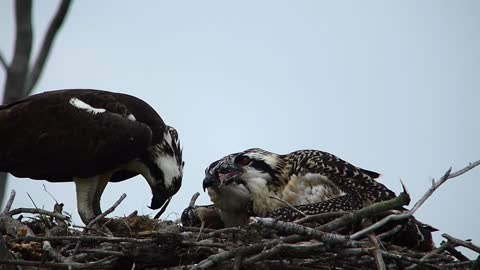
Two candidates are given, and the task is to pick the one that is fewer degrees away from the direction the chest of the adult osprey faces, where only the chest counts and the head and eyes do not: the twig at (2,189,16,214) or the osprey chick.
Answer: the osprey chick

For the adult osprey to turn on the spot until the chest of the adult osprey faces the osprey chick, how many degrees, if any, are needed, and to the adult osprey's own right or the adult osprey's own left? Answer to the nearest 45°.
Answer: approximately 45° to the adult osprey's own right

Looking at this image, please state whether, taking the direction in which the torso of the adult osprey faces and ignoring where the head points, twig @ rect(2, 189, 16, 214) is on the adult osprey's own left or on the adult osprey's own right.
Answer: on the adult osprey's own right

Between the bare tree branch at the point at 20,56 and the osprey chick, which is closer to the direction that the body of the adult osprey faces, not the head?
the osprey chick

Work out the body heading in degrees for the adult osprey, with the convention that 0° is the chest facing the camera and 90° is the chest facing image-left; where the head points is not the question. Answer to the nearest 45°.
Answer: approximately 270°
